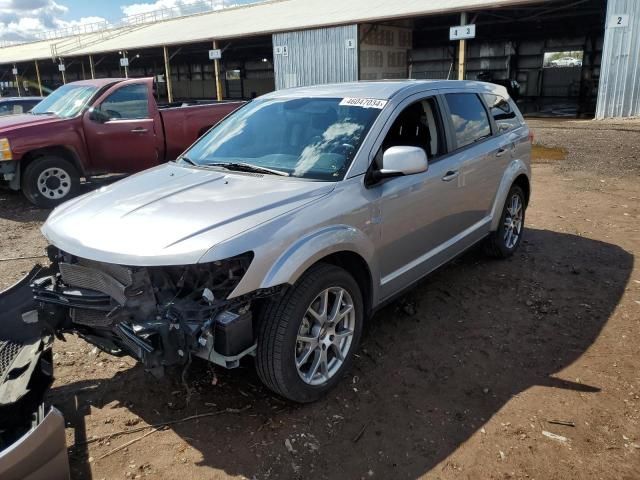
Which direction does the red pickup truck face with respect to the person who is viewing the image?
facing the viewer and to the left of the viewer

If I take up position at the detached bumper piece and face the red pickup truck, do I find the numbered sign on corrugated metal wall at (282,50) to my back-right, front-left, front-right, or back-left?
front-right

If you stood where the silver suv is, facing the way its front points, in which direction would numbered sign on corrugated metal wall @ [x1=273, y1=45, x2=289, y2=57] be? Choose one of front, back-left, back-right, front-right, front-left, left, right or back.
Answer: back-right

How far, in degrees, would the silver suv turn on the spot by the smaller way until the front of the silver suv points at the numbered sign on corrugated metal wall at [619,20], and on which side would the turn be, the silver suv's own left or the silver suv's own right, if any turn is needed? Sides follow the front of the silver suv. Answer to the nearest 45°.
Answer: approximately 180°

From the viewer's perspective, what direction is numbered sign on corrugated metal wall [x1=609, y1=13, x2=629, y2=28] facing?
toward the camera

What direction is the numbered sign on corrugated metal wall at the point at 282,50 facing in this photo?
toward the camera

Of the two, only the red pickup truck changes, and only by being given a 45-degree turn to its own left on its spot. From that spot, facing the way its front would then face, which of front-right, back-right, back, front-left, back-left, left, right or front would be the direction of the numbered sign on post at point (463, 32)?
back-left

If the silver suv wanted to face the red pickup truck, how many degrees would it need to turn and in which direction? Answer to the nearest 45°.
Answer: approximately 90° to its right

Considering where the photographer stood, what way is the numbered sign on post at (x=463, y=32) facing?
facing the viewer

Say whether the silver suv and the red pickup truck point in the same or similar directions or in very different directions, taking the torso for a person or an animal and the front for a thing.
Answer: same or similar directions

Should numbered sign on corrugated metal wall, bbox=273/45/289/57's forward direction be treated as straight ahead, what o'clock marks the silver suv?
The silver suv is roughly at 12 o'clock from the numbered sign on corrugated metal wall.

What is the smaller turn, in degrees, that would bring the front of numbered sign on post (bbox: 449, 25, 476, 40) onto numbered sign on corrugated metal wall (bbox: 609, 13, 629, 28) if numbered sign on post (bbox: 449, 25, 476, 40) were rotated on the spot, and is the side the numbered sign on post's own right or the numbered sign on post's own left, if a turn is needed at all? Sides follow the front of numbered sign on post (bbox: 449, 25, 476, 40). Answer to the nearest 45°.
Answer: approximately 90° to the numbered sign on post's own left

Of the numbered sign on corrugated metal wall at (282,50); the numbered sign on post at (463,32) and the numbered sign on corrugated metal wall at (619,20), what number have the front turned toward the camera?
3

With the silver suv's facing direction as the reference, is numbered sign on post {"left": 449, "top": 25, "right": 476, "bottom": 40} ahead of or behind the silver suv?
behind
